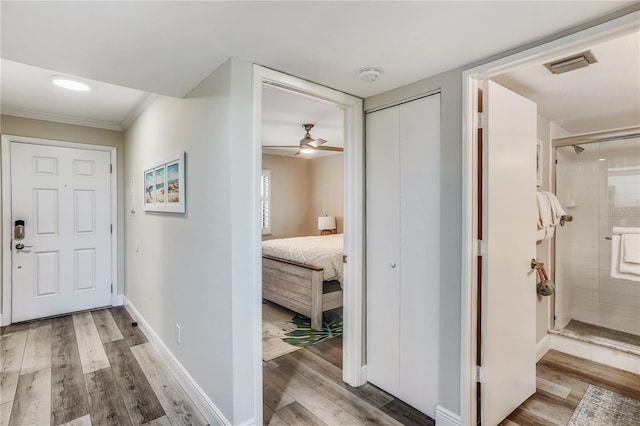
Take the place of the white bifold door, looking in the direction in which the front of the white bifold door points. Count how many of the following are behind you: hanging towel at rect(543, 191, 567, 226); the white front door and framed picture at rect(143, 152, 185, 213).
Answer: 1

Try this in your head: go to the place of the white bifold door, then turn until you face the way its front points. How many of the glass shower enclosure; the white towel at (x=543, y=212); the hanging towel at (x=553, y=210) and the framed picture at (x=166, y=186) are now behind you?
3

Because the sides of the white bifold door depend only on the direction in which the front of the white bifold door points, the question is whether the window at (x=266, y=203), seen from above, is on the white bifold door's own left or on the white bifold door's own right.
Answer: on the white bifold door's own right

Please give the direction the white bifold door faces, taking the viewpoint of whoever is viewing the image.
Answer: facing the viewer and to the left of the viewer

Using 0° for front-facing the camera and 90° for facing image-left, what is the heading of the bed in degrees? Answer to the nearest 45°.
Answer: approximately 45°

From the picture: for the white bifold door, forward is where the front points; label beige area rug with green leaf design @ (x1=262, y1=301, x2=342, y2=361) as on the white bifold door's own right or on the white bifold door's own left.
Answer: on the white bifold door's own right

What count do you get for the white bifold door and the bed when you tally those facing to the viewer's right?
0

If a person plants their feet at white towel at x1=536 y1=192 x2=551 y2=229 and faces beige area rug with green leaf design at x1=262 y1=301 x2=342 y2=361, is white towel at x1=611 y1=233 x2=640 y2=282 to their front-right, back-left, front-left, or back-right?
back-right

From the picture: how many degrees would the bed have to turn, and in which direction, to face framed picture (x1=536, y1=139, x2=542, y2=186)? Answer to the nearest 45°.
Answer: approximately 90° to its left

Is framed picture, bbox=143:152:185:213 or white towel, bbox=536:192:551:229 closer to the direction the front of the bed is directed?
the framed picture

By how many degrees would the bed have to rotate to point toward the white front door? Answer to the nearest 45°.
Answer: approximately 45° to its right

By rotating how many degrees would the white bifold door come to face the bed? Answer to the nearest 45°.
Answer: approximately 90° to its right

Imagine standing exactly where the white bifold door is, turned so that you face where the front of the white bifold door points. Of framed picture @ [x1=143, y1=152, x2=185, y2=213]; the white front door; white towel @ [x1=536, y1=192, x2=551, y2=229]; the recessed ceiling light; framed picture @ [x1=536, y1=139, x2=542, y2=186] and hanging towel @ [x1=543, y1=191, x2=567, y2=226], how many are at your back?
3
